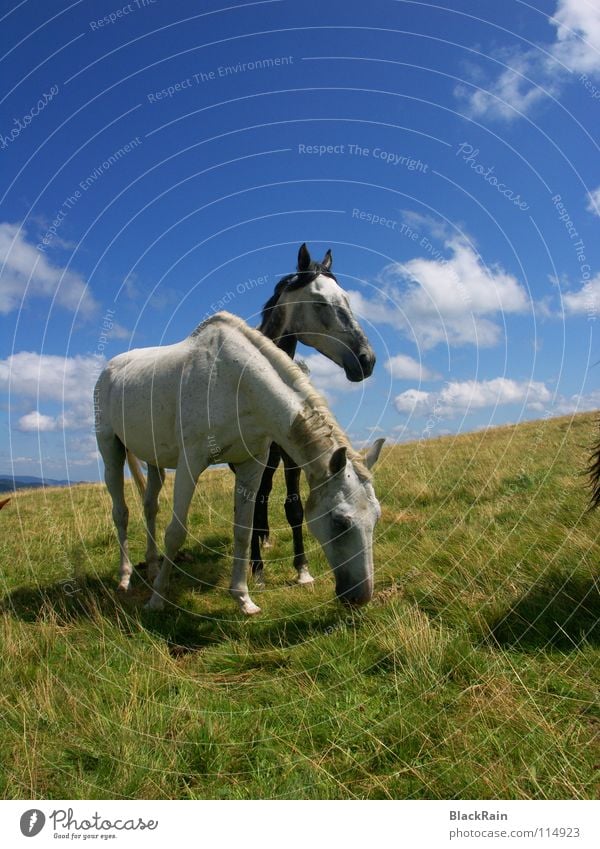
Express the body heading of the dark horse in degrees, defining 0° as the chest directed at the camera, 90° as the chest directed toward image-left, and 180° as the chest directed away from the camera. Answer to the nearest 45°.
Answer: approximately 315°

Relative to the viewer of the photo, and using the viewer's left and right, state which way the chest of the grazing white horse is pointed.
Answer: facing the viewer and to the right of the viewer
